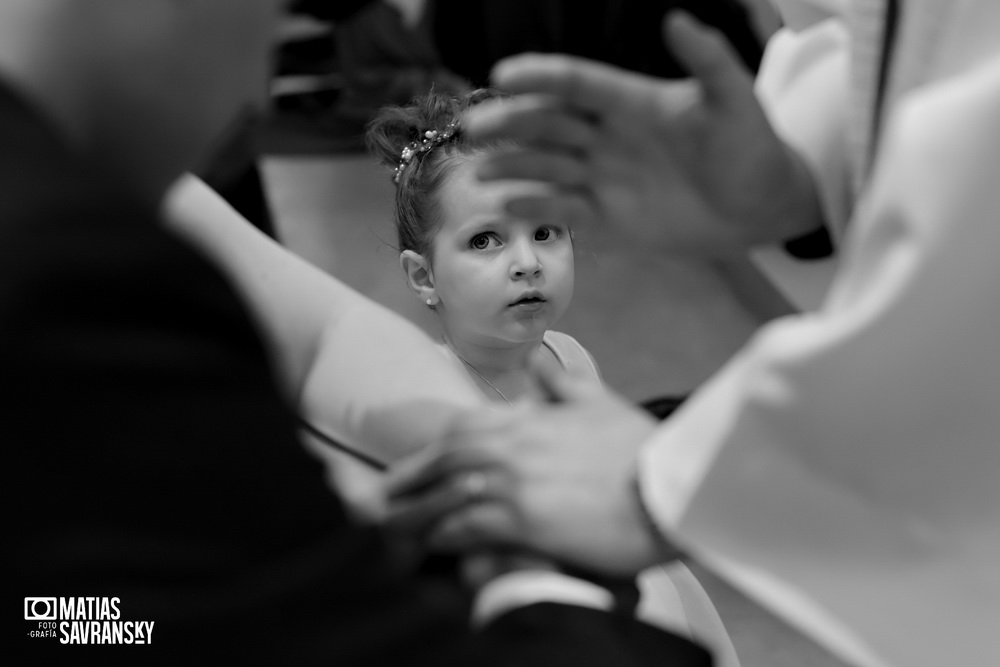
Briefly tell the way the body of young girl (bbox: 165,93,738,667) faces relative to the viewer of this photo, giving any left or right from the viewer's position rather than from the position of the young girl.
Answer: facing the viewer and to the right of the viewer
